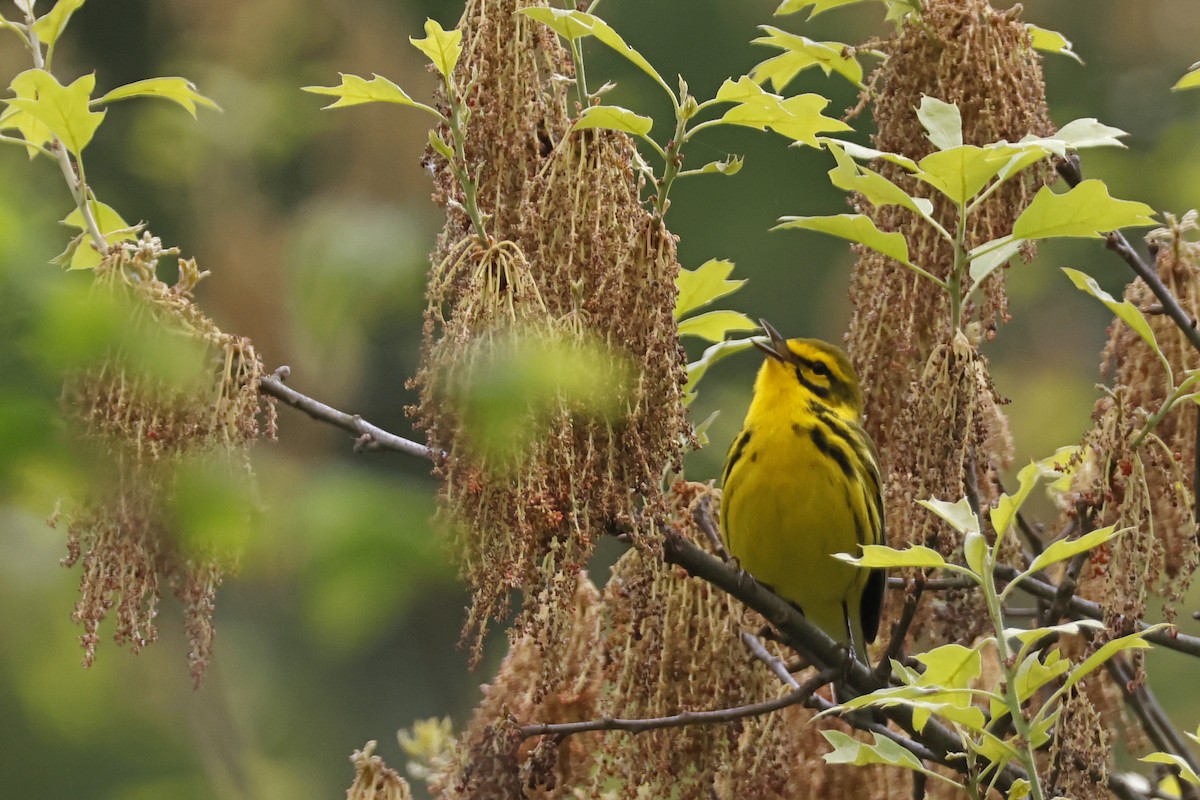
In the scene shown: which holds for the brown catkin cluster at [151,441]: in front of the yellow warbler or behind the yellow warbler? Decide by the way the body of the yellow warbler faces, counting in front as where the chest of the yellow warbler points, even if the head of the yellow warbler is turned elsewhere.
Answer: in front

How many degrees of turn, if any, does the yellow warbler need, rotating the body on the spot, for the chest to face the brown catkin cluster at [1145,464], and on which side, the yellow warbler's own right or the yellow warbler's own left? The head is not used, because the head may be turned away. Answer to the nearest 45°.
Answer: approximately 90° to the yellow warbler's own left

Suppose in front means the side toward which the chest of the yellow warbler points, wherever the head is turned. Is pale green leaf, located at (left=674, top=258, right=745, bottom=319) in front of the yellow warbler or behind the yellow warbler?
in front

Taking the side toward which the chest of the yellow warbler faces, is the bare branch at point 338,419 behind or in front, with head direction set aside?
in front
